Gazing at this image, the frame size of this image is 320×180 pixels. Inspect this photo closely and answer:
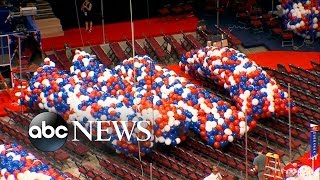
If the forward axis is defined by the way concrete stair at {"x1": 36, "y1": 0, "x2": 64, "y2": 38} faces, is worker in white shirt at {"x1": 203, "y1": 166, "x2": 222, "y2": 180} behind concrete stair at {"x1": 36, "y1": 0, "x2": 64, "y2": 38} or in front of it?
in front

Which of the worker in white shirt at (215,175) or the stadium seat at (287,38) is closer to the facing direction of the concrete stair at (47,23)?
the worker in white shirt

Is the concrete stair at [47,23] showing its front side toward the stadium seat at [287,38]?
no

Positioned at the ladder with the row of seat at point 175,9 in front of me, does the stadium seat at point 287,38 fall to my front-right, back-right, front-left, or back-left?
front-right

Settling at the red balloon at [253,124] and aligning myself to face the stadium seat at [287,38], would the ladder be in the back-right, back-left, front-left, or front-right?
back-right

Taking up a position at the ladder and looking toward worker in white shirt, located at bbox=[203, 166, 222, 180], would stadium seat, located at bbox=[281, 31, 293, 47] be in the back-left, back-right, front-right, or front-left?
back-right

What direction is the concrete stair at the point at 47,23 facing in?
toward the camera

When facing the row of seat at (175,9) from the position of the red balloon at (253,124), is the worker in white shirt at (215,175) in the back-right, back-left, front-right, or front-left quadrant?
back-left

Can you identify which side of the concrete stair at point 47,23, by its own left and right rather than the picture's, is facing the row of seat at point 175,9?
left

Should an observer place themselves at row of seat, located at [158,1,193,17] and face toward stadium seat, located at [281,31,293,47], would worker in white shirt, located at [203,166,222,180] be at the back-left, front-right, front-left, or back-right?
front-right
